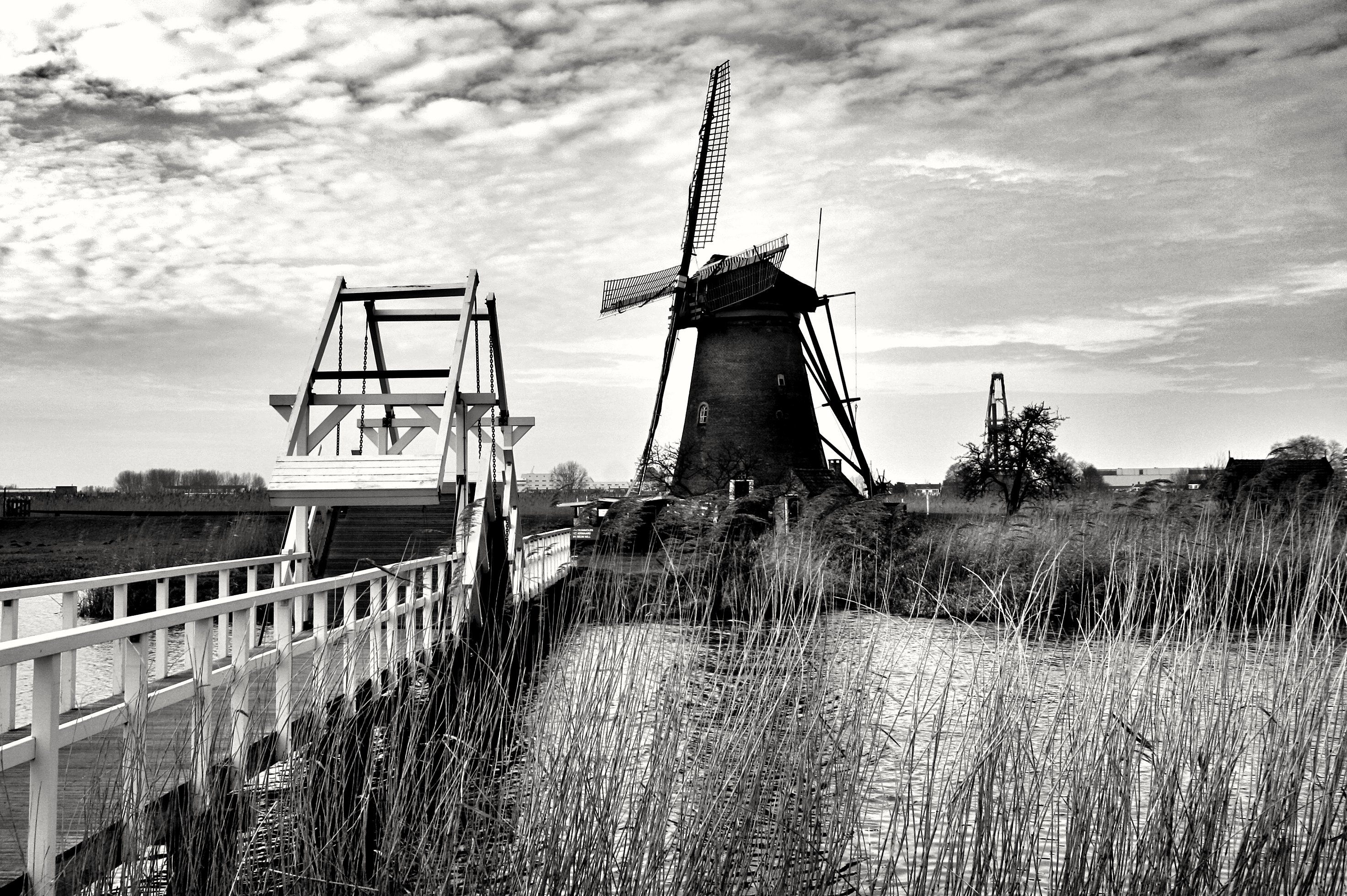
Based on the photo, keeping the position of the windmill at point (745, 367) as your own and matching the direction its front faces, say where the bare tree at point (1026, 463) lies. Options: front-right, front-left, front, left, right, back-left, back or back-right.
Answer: back

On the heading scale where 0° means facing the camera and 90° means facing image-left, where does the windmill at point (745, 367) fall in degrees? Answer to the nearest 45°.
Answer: approximately 45°
